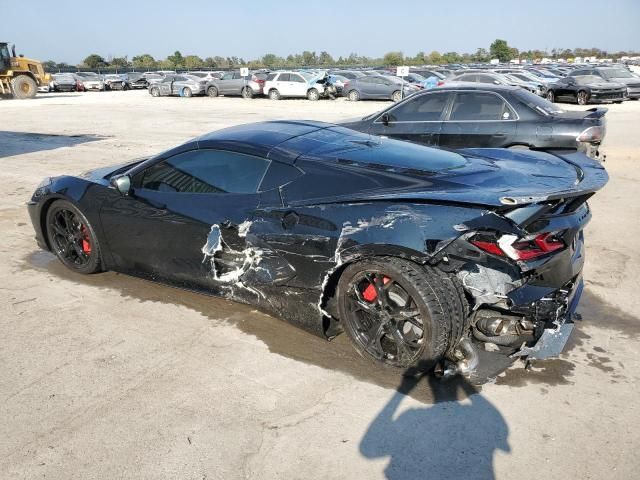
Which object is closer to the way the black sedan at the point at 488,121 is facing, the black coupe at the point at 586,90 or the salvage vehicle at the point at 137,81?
the salvage vehicle

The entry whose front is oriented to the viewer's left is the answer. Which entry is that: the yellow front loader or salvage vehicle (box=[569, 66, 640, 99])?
the yellow front loader

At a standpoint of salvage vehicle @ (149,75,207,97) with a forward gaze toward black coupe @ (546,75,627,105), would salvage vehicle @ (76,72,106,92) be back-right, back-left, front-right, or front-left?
back-left

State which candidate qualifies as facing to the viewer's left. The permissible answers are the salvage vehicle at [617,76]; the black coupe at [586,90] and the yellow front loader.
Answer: the yellow front loader

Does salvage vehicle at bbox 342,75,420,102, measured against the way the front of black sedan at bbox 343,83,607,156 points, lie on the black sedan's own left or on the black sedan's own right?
on the black sedan's own right

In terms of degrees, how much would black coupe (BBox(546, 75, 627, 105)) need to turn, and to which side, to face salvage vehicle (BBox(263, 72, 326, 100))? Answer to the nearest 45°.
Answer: approximately 135° to its right

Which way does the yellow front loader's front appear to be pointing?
to the viewer's left

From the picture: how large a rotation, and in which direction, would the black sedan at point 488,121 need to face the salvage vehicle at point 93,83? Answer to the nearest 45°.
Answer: approximately 45° to its right

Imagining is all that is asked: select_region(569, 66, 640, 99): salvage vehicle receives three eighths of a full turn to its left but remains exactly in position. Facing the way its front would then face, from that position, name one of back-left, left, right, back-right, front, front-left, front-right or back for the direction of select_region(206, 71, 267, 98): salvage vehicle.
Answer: left

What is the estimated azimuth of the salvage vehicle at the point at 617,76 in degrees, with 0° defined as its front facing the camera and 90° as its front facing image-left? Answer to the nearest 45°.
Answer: approximately 315°

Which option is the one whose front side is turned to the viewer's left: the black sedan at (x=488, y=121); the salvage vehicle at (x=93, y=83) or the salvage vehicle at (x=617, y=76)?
the black sedan

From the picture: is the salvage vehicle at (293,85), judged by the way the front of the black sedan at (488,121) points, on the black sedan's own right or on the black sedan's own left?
on the black sedan's own right

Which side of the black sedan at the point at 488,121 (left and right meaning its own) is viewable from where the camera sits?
left
